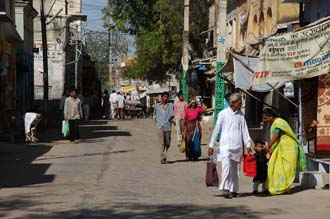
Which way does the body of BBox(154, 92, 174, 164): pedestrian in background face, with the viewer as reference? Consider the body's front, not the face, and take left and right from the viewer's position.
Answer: facing the viewer

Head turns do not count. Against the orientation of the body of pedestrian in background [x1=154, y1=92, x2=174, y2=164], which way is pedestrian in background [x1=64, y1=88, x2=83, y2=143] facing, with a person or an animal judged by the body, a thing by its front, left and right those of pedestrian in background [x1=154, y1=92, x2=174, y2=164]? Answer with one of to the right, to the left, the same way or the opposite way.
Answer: the same way

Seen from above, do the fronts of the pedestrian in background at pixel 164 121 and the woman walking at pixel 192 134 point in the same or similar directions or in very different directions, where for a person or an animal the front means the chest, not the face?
same or similar directions

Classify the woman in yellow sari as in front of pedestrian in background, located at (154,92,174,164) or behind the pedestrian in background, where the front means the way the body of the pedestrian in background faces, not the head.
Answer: in front

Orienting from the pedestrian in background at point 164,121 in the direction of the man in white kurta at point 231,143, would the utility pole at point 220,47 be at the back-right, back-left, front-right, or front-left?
back-left

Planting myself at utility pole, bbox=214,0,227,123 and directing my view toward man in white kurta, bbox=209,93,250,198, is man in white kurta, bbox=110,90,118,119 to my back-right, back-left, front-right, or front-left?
back-right

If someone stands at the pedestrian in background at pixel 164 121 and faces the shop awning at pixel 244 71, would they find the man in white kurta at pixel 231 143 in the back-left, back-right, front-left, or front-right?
front-right

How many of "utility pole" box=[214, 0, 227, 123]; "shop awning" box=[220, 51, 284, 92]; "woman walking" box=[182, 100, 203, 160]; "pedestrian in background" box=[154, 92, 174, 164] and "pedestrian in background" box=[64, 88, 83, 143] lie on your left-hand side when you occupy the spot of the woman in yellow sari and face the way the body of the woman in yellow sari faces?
0

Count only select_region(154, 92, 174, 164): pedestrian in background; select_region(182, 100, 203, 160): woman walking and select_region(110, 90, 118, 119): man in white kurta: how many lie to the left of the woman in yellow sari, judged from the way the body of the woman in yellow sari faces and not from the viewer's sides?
0

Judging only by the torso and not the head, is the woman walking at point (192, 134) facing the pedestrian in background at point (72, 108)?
no

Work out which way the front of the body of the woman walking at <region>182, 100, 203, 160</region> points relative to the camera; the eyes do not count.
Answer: toward the camera

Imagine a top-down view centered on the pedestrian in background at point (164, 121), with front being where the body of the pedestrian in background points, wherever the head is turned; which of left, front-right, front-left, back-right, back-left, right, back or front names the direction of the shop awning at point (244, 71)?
left
